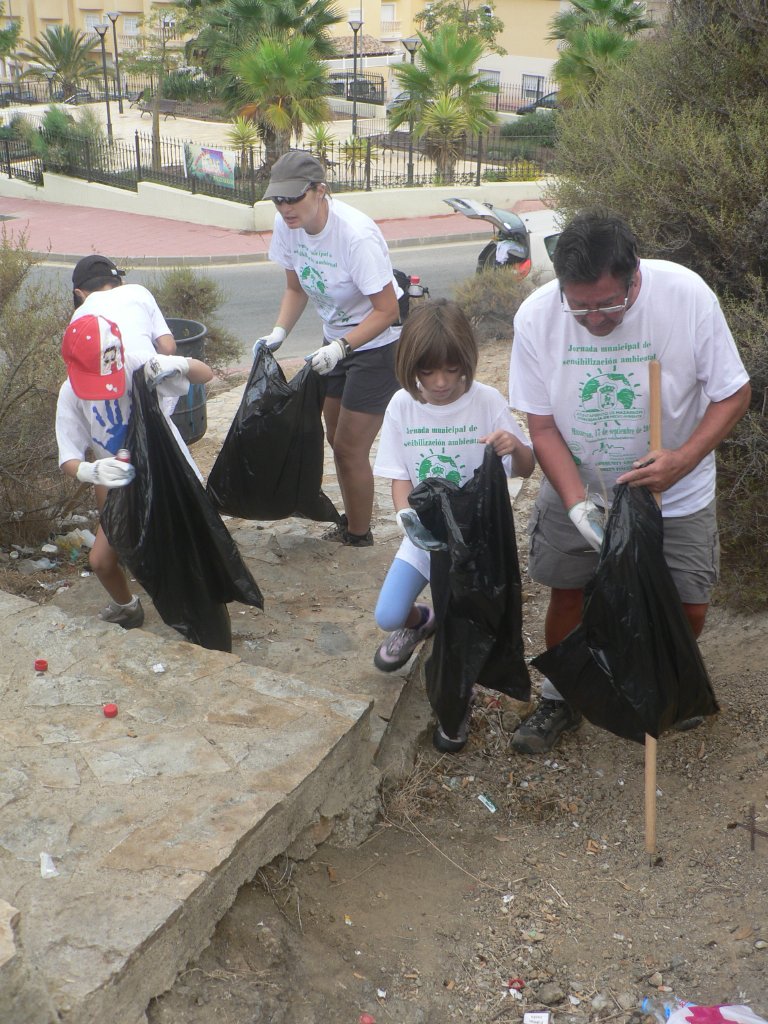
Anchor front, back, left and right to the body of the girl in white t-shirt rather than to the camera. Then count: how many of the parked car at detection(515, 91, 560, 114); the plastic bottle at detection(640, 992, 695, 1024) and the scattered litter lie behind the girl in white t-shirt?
1

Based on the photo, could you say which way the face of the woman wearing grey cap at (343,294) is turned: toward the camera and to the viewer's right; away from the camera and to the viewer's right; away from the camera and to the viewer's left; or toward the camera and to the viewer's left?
toward the camera and to the viewer's left

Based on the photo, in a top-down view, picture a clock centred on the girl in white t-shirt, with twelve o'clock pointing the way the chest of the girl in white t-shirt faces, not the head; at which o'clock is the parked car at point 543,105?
The parked car is roughly at 6 o'clock from the girl in white t-shirt.

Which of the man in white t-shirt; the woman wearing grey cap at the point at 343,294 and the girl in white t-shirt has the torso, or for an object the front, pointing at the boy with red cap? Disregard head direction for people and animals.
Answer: the woman wearing grey cap

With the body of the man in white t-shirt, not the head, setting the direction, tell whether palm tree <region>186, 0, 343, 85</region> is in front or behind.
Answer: behind

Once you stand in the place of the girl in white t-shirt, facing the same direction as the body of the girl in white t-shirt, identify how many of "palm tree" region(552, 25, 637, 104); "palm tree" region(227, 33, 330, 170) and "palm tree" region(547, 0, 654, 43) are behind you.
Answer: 3

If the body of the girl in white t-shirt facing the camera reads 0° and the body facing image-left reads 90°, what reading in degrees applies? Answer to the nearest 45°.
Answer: approximately 0°

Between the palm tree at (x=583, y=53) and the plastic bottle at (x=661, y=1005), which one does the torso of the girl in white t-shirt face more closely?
the plastic bottle

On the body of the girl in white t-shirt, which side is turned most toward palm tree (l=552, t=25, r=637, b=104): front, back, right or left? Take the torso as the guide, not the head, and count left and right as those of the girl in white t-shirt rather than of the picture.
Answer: back

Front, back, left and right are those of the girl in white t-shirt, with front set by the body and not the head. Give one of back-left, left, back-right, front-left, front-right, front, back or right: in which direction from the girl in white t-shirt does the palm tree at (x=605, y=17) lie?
back

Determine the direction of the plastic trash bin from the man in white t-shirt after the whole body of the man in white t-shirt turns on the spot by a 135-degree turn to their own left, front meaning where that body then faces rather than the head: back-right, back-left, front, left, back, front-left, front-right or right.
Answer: left
